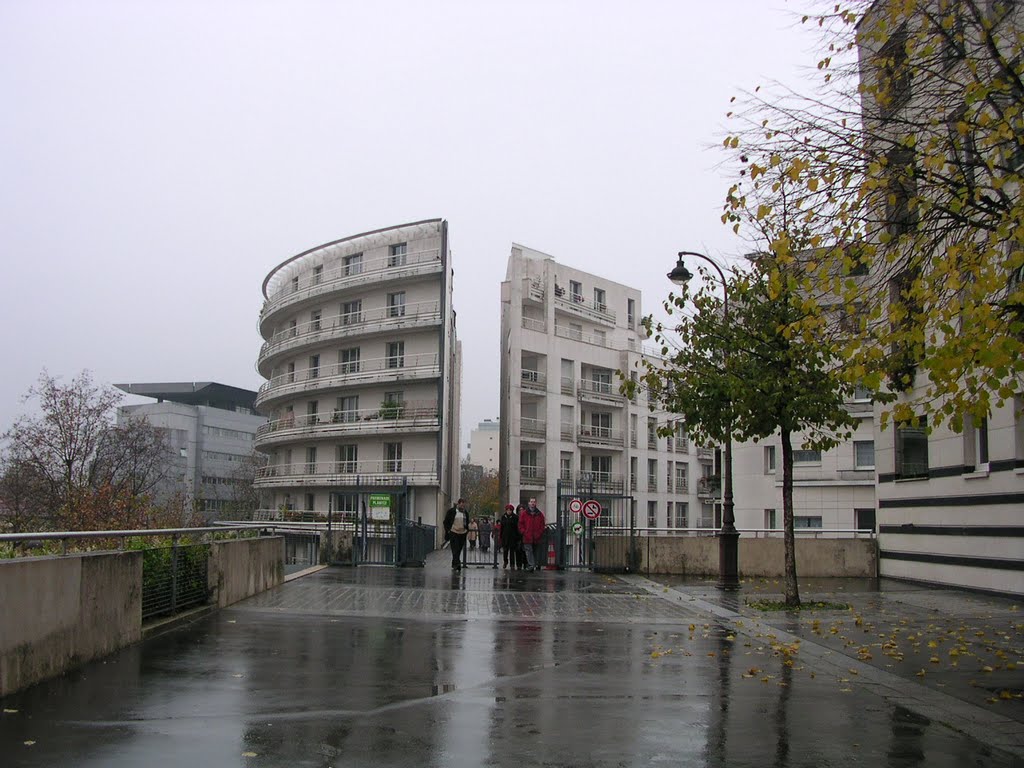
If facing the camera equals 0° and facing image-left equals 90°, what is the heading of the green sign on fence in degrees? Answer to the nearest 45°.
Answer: approximately 0°

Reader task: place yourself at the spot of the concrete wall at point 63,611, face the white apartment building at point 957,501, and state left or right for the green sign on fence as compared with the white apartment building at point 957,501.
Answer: left

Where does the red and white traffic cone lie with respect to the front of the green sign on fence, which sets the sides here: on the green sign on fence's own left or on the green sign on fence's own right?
on the green sign on fence's own left

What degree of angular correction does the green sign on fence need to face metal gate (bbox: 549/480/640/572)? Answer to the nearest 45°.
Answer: approximately 45° to its left

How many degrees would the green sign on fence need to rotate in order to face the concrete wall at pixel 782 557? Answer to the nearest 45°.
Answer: approximately 45° to its left

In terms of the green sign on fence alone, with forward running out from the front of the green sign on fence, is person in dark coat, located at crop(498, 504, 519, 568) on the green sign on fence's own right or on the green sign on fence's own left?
on the green sign on fence's own left
